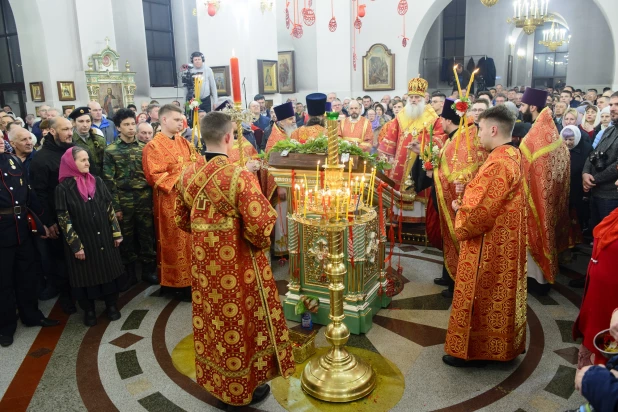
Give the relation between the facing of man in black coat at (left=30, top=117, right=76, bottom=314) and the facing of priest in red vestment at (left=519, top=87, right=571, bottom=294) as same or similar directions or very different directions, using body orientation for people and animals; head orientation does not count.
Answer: very different directions

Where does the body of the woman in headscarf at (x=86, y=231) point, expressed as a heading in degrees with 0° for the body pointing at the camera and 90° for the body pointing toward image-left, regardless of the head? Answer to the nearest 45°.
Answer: approximately 315°

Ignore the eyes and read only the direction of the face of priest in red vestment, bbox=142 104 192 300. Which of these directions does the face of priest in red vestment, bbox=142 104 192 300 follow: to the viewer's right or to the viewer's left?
to the viewer's right

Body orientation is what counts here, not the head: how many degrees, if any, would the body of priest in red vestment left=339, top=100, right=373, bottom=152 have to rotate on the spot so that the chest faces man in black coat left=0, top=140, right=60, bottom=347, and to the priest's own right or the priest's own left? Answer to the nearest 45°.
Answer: approximately 45° to the priest's own right

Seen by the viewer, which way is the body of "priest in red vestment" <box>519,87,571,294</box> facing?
to the viewer's left

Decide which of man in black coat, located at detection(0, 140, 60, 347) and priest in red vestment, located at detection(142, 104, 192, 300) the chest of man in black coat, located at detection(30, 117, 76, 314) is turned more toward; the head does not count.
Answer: the priest in red vestment

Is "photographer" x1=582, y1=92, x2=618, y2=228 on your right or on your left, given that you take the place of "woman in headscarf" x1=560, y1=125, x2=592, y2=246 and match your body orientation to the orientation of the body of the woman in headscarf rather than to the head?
on your left

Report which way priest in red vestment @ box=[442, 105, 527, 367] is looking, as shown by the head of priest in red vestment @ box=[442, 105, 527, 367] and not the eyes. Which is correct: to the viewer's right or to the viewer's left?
to the viewer's left

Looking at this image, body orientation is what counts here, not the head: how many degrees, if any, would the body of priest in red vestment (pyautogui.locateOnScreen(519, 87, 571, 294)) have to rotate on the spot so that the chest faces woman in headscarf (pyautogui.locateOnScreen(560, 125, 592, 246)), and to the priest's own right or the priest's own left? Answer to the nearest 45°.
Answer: approximately 90° to the priest's own right

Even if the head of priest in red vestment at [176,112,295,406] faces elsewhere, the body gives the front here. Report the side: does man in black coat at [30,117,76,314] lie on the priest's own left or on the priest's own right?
on the priest's own left

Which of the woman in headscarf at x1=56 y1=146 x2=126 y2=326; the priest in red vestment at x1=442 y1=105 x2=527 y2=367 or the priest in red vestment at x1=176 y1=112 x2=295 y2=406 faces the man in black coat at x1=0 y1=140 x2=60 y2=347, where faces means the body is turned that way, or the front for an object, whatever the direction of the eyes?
the priest in red vestment at x1=442 y1=105 x2=527 y2=367

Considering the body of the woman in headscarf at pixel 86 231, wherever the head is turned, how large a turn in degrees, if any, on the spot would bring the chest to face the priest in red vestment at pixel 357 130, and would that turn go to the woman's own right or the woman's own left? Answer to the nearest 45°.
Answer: approximately 90° to the woman's own left
